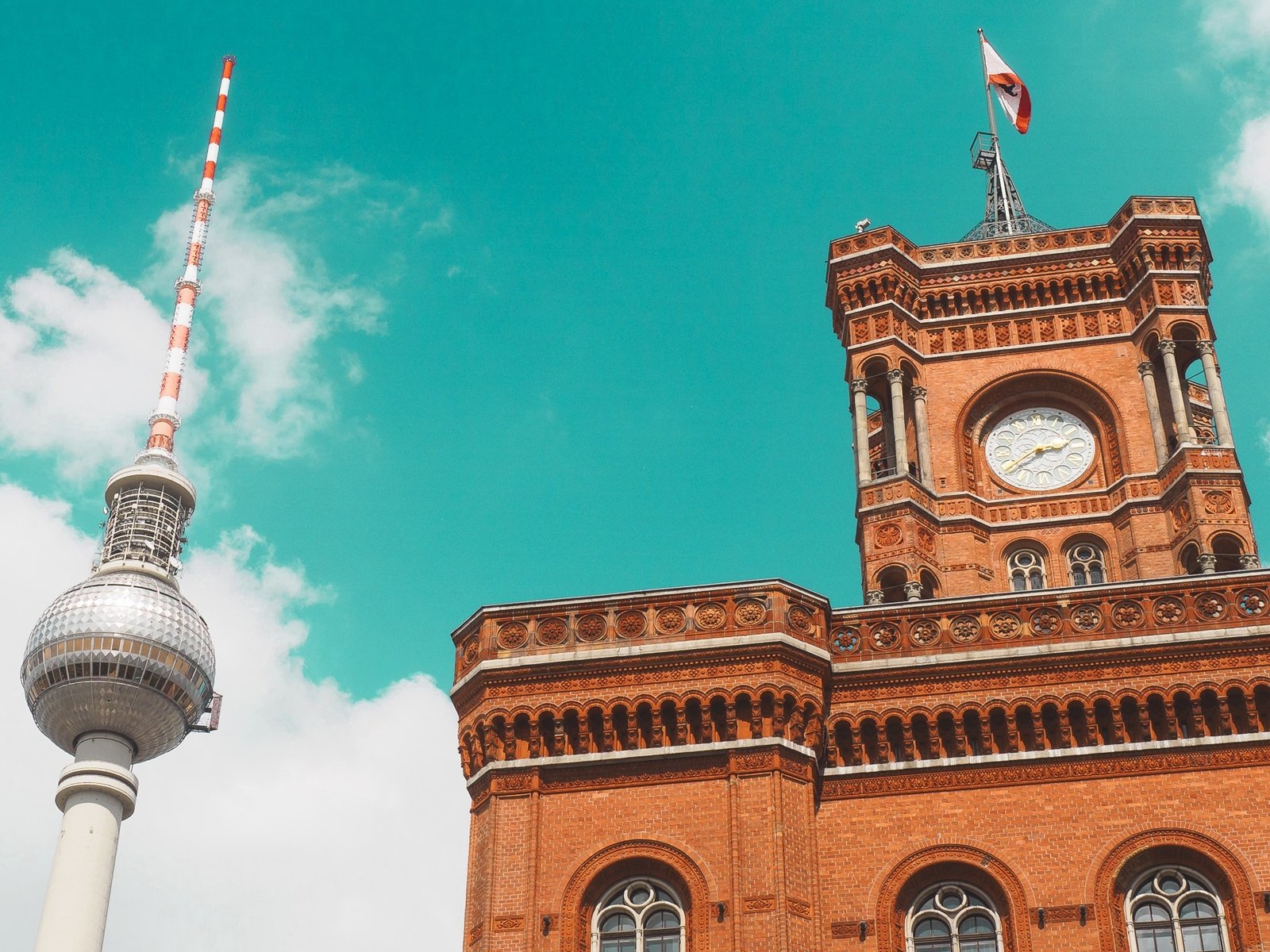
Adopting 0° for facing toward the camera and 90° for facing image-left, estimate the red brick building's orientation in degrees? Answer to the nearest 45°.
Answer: approximately 0°
